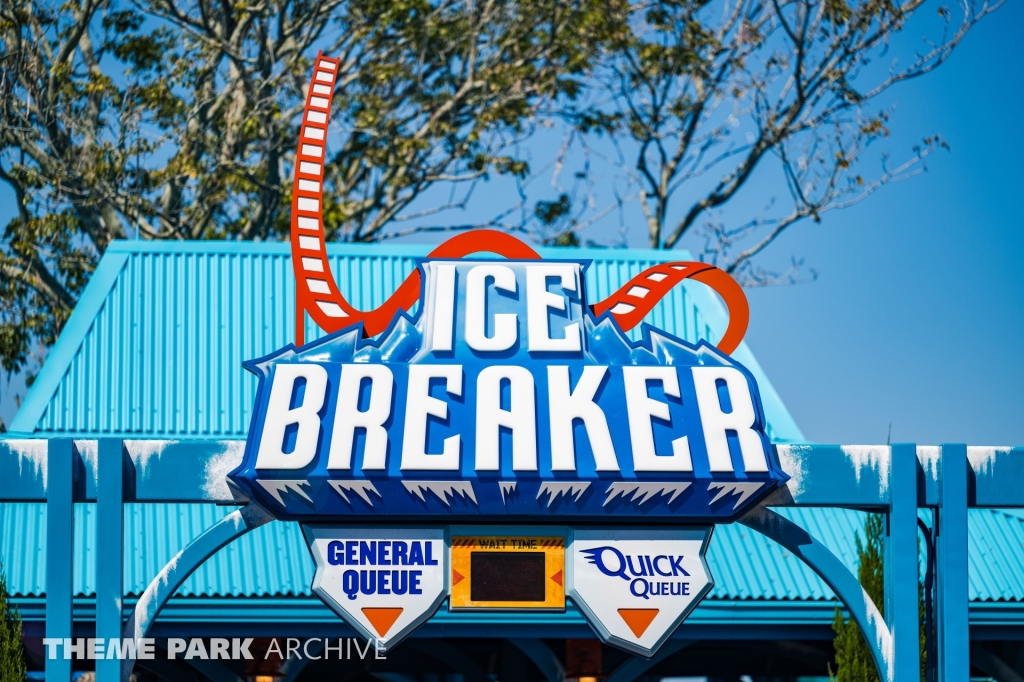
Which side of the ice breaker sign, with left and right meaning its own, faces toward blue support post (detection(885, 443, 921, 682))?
left

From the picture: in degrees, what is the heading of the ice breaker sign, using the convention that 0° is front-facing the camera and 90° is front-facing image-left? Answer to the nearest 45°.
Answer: approximately 0°

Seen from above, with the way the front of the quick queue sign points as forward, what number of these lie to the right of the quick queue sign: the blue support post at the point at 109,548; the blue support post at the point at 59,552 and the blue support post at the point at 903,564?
2

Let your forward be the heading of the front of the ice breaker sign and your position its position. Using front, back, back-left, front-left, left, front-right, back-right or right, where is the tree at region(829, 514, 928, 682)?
back-left

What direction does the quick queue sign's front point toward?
toward the camera

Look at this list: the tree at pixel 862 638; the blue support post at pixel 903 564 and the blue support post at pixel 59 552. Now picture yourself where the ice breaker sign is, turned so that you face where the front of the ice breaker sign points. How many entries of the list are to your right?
1

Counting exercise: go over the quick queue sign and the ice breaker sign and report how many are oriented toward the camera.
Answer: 2

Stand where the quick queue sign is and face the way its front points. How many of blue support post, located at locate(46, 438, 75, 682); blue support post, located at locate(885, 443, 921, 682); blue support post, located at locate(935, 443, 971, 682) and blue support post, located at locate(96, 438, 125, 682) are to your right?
2

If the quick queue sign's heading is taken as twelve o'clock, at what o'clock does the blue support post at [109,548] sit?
The blue support post is roughly at 3 o'clock from the quick queue sign.

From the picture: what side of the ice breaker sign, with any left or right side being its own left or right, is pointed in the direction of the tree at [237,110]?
back

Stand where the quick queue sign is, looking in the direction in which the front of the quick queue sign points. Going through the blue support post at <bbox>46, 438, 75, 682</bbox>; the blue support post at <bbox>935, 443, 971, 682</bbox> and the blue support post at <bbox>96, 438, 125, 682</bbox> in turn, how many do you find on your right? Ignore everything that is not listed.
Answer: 2
